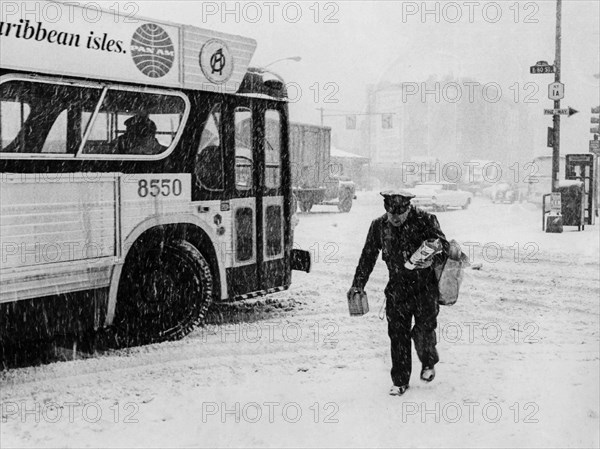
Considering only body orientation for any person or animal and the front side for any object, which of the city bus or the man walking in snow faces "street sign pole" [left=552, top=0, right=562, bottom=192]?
the city bus

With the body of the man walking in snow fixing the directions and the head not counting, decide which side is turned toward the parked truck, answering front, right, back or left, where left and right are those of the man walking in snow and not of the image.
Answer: back

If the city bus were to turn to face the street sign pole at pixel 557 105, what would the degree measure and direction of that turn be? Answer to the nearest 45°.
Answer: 0° — it already faces it

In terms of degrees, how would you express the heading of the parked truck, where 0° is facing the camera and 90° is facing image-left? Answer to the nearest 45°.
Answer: approximately 270°

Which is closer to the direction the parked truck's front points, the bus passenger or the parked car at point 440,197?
the parked car

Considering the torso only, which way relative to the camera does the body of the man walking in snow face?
toward the camera

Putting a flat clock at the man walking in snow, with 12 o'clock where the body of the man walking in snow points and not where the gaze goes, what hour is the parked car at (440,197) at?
The parked car is roughly at 6 o'clock from the man walking in snow.

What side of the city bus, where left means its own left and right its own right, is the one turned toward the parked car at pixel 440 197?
front

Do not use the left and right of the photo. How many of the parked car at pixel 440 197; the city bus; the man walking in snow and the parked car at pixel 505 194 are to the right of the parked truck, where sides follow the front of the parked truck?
2

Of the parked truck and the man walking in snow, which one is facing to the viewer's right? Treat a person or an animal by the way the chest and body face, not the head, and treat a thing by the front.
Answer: the parked truck

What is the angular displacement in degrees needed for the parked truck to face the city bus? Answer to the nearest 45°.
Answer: approximately 90° to its right

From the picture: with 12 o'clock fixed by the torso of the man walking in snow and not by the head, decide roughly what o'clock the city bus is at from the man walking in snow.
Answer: The city bus is roughly at 4 o'clock from the man walking in snow.

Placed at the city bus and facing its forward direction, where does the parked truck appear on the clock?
The parked truck is roughly at 11 o'clock from the city bus.

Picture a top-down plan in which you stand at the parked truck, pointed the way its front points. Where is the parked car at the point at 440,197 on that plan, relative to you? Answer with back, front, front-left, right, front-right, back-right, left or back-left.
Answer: front-left

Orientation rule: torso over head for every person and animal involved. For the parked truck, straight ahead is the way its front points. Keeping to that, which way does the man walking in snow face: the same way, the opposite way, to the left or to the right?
to the right

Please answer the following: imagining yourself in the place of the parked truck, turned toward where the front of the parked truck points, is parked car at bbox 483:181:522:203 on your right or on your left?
on your left
